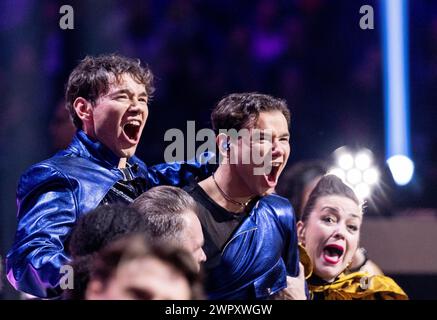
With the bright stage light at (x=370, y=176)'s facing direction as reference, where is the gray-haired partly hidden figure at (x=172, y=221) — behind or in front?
in front

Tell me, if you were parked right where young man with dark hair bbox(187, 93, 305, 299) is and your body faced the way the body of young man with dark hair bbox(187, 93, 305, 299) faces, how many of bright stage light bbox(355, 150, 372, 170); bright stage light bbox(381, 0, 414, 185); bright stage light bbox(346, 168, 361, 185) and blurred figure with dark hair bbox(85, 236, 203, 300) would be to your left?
3

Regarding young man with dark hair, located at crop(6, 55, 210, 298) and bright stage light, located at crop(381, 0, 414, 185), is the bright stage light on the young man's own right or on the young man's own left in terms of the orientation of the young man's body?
on the young man's own left

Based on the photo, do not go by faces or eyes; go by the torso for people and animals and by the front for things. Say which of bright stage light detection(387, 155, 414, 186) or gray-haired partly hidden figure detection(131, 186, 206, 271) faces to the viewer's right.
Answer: the gray-haired partly hidden figure

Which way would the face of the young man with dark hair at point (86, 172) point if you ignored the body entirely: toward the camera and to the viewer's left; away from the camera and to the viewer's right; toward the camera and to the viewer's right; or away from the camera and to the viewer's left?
toward the camera and to the viewer's right

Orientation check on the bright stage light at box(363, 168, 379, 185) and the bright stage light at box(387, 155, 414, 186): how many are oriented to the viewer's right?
0

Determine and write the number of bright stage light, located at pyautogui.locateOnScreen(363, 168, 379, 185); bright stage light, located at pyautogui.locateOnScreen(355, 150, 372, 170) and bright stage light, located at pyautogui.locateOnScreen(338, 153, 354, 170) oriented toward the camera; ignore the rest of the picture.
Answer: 3

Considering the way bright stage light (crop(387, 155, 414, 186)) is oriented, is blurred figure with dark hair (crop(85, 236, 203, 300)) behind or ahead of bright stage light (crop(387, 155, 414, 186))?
ahead

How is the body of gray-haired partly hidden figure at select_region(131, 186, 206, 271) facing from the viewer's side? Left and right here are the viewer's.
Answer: facing to the right of the viewer

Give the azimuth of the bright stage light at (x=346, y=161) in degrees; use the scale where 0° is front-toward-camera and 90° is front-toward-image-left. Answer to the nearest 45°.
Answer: approximately 0°
